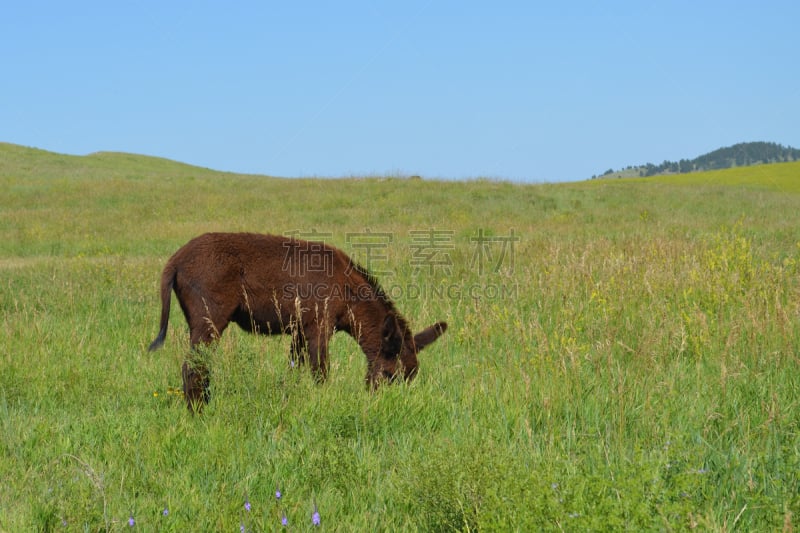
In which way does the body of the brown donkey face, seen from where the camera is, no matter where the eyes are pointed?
to the viewer's right
